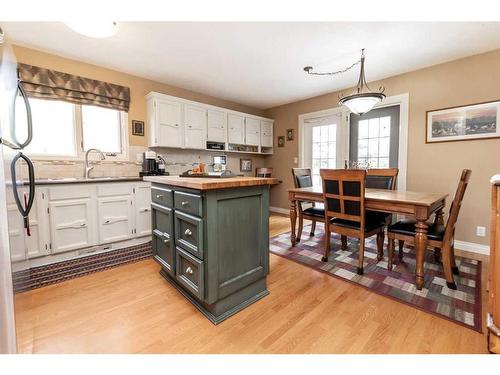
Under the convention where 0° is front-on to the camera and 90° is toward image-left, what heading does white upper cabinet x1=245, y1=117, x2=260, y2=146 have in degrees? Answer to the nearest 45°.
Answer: approximately 315°

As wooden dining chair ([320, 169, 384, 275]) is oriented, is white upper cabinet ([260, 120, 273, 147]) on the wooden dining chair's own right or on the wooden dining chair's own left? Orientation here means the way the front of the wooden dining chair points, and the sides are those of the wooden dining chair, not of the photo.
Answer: on the wooden dining chair's own left

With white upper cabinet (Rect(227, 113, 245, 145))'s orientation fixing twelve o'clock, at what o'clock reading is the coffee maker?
The coffee maker is roughly at 3 o'clock from the white upper cabinet.

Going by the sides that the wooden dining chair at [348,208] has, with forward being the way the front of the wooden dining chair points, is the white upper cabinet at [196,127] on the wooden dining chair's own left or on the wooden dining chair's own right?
on the wooden dining chair's own left

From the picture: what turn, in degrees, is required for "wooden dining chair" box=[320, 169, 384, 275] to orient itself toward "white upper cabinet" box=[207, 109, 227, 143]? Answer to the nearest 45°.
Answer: approximately 90° to its left

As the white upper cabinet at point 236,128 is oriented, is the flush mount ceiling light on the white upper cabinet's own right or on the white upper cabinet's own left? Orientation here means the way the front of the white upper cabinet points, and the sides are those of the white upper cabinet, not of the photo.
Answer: on the white upper cabinet's own right

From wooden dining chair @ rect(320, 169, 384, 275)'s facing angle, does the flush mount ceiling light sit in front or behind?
behind

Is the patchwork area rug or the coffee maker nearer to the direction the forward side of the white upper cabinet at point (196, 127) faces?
the patchwork area rug
